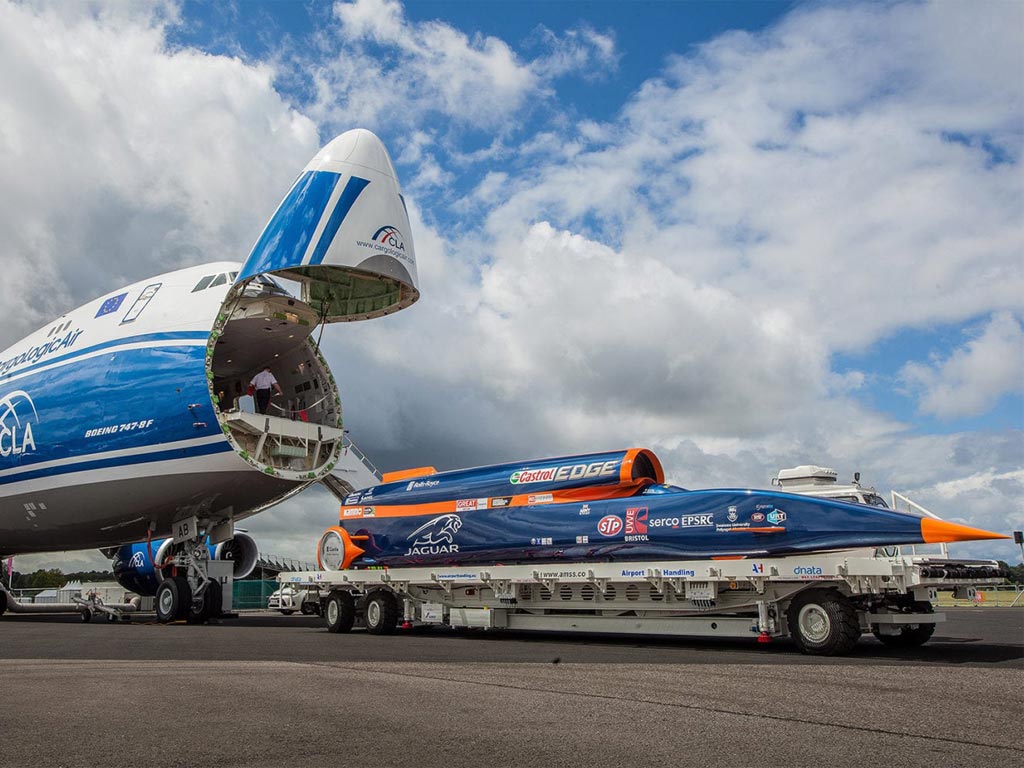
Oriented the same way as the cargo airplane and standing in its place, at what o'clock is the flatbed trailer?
The flatbed trailer is roughly at 12 o'clock from the cargo airplane.

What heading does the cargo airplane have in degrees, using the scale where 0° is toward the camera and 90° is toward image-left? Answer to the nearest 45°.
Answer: approximately 315°
